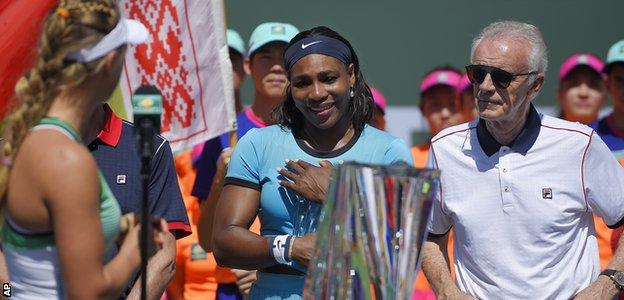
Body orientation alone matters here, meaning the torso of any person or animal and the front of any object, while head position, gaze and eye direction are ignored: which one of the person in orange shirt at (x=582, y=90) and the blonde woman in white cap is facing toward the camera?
the person in orange shirt

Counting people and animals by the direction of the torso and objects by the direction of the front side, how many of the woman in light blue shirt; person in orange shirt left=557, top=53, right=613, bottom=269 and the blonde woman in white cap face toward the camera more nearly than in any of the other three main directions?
2

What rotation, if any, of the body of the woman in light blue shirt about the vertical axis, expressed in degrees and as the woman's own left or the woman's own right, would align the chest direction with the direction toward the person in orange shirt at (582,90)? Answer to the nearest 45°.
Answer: approximately 135° to the woman's own left

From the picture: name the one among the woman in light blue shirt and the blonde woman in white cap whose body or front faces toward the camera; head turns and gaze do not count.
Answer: the woman in light blue shirt

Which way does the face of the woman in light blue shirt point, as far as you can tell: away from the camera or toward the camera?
toward the camera

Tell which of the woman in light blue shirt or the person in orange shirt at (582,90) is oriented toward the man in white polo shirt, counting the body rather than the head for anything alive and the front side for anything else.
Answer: the person in orange shirt

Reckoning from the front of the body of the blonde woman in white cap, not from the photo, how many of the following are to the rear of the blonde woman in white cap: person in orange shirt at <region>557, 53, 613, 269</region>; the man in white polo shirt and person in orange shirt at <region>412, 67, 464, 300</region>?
0

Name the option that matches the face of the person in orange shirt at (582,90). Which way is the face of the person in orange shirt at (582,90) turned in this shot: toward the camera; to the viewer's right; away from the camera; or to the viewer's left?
toward the camera

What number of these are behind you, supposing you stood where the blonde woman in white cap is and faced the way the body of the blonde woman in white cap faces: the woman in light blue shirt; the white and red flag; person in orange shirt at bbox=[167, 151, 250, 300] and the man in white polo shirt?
0

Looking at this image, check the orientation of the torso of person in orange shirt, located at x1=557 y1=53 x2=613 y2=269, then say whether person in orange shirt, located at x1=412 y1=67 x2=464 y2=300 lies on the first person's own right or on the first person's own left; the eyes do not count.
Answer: on the first person's own right

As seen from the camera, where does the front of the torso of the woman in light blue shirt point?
toward the camera

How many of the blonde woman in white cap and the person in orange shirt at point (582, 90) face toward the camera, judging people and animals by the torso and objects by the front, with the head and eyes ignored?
1

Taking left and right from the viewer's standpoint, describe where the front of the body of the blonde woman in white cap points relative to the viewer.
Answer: facing away from the viewer and to the right of the viewer
